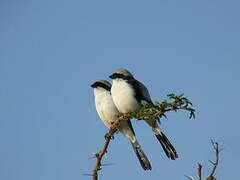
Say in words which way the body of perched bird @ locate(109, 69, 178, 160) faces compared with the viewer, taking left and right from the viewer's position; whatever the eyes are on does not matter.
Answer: facing the viewer and to the left of the viewer
